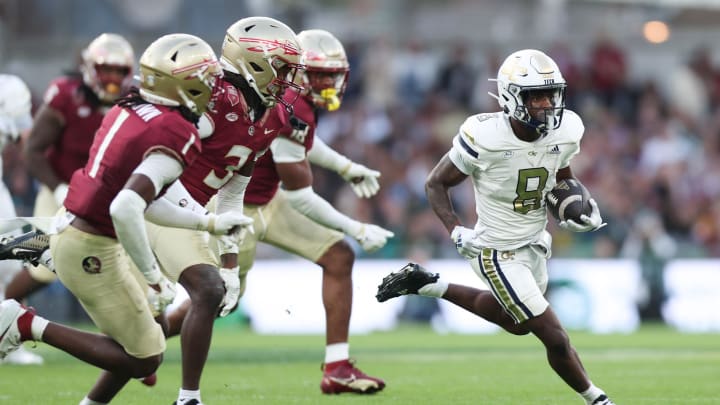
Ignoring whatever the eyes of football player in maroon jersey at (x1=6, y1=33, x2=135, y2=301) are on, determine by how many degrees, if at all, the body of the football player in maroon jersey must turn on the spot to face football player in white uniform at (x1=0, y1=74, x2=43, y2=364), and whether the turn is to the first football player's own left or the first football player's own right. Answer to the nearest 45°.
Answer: approximately 90° to the first football player's own right

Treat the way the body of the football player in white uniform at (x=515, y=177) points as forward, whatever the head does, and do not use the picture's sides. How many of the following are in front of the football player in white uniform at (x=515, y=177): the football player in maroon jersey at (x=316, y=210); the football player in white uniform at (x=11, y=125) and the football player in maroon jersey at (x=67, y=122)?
0

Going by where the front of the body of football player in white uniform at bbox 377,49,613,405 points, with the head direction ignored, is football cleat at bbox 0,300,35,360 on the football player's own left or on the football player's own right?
on the football player's own right

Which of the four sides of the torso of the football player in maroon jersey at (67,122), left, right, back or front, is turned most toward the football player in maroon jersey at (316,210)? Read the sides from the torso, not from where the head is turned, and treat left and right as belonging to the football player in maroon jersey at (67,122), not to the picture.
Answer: front

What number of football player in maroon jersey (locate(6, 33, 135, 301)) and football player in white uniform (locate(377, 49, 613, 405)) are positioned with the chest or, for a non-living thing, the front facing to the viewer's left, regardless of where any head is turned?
0

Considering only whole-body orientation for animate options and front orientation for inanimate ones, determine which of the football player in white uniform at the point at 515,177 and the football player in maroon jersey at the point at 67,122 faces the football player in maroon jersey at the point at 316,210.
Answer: the football player in maroon jersey at the point at 67,122

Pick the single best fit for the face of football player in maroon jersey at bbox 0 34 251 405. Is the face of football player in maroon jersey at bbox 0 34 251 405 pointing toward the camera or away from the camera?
away from the camera

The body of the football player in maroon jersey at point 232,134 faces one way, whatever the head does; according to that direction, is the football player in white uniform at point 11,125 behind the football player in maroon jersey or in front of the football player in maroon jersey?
behind

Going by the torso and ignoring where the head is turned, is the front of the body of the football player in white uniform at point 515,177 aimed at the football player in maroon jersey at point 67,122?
no

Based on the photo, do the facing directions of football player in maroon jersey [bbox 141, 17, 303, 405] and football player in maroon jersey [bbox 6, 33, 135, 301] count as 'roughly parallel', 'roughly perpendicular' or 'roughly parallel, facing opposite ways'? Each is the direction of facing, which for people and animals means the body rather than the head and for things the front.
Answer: roughly parallel

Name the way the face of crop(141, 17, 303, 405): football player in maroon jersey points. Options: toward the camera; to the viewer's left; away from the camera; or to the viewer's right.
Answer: to the viewer's right

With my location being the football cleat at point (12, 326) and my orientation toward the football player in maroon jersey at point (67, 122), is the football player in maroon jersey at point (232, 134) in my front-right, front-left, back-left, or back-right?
front-right

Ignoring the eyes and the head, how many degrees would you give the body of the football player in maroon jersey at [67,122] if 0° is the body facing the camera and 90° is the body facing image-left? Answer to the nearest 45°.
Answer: approximately 315°

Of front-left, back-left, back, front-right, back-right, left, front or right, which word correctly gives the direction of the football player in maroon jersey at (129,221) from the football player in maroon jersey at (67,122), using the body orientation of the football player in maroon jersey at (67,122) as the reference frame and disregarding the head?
front-right

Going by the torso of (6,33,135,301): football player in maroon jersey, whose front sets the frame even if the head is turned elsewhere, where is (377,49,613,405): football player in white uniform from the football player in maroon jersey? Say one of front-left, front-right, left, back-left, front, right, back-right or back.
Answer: front
